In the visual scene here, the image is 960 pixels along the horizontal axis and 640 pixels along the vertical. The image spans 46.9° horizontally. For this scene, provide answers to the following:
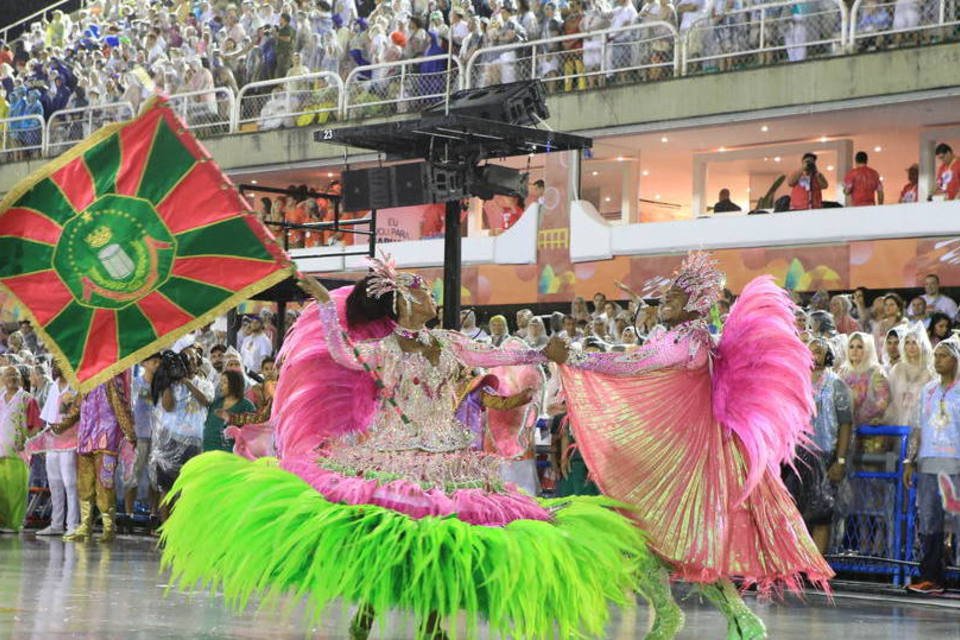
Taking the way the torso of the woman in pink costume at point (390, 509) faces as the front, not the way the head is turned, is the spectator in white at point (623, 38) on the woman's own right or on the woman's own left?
on the woman's own left

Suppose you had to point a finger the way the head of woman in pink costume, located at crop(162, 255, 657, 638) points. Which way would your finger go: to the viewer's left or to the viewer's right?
to the viewer's right

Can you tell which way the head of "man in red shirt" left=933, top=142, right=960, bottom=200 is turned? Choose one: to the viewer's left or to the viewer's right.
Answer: to the viewer's left

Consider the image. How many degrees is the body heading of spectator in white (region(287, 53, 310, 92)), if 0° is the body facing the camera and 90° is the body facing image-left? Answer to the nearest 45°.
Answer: approximately 0°

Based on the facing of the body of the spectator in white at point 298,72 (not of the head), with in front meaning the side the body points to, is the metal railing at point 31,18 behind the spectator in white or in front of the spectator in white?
behind

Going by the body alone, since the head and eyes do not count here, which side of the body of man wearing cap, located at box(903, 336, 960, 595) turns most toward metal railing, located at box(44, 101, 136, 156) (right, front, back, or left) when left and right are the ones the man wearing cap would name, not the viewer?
right
